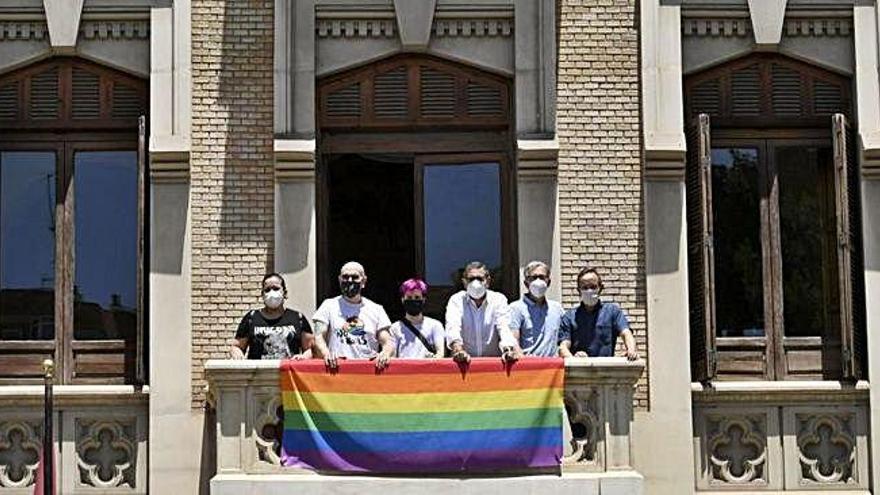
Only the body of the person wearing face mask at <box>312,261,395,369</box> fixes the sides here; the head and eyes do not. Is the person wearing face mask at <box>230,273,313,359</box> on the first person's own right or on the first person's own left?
on the first person's own right

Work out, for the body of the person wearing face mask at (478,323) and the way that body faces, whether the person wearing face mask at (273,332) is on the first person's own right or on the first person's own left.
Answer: on the first person's own right

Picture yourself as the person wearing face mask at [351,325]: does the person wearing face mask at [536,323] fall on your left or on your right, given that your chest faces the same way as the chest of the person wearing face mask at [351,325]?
on your left

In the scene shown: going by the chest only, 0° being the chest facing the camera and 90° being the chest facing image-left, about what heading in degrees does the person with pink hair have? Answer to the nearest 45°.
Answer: approximately 0°

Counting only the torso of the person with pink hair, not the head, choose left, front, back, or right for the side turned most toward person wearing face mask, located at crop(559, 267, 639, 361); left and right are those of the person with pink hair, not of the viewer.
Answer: left
